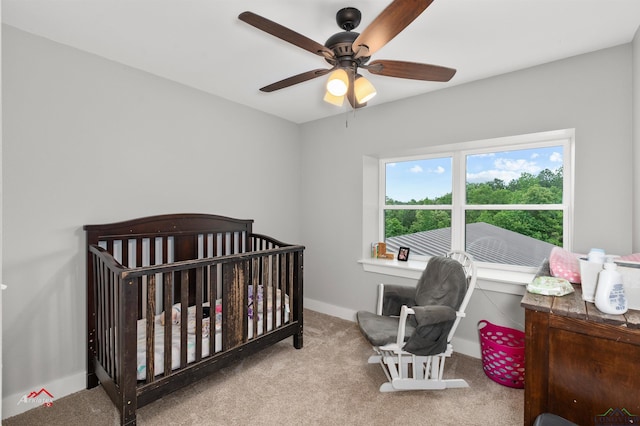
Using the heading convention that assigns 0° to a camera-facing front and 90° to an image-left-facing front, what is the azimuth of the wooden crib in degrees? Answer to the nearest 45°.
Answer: approximately 315°

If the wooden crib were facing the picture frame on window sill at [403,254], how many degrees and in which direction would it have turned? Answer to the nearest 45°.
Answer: approximately 45° to its left

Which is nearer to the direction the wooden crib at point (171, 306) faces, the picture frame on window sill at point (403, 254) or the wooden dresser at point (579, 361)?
the wooden dresser

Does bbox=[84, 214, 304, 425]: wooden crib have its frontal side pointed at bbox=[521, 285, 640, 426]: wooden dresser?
yes
